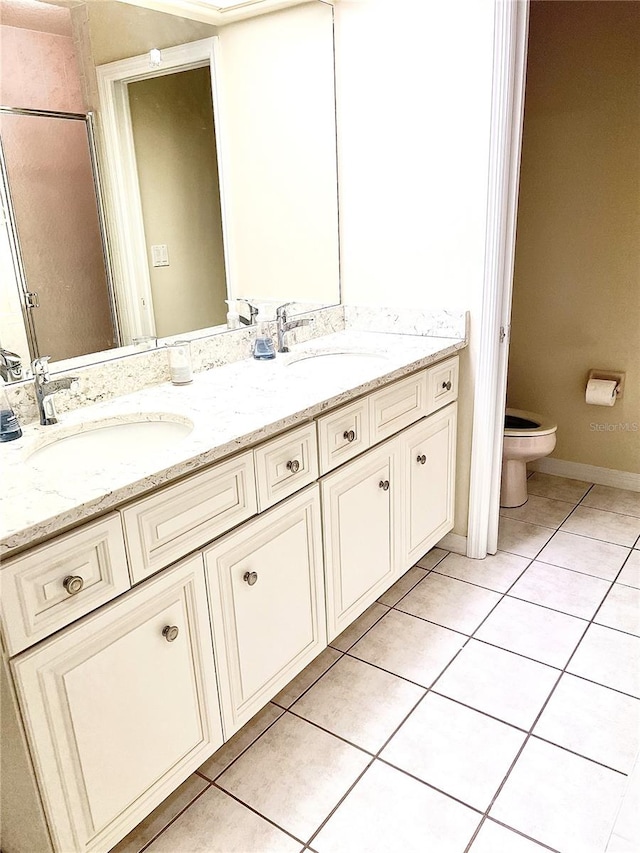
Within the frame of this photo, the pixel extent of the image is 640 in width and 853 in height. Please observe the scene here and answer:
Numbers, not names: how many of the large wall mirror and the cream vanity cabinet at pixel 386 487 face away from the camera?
0

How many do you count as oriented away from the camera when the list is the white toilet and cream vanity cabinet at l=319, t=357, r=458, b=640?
0

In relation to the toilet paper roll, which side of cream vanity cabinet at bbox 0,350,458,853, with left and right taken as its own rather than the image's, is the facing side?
left

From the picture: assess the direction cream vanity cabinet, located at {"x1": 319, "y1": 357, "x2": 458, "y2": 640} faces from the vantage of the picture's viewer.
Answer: facing the viewer and to the right of the viewer

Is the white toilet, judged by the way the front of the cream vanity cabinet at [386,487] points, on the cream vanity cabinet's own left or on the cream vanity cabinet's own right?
on the cream vanity cabinet's own left

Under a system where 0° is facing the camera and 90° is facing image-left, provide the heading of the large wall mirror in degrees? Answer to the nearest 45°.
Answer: approximately 315°

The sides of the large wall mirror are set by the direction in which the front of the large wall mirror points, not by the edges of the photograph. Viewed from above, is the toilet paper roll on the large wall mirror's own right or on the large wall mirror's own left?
on the large wall mirror's own left
